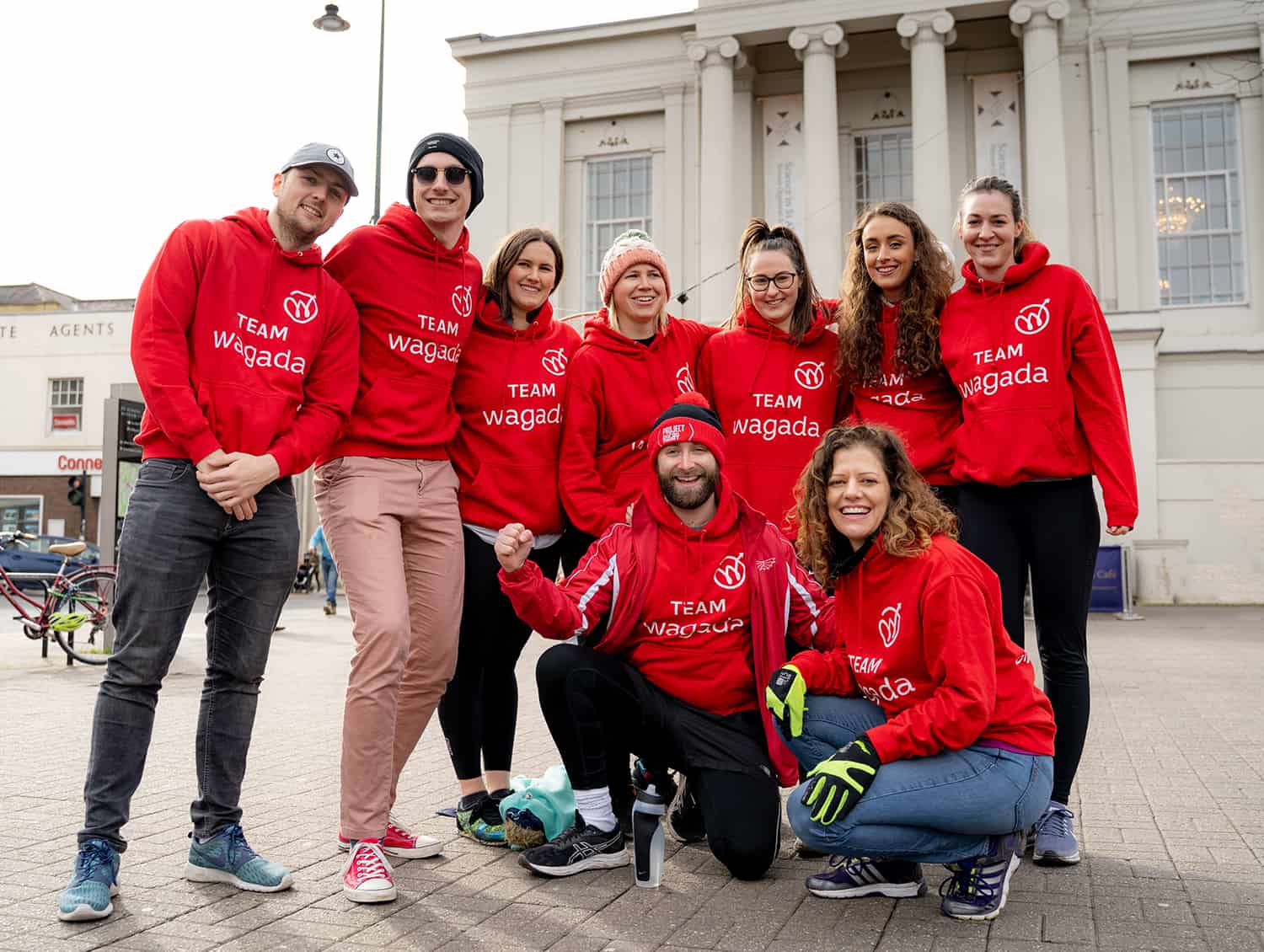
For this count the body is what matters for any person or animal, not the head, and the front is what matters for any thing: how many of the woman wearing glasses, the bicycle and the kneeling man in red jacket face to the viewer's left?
1

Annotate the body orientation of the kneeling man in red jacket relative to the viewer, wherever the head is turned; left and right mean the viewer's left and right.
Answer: facing the viewer

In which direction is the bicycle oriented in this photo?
to the viewer's left

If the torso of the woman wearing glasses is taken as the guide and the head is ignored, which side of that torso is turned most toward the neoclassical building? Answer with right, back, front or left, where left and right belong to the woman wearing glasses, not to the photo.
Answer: back

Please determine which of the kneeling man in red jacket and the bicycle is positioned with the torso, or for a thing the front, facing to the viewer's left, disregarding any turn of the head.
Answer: the bicycle

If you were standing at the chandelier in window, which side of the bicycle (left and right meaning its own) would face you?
back

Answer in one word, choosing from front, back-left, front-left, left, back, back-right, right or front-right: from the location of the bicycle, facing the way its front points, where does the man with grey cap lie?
left

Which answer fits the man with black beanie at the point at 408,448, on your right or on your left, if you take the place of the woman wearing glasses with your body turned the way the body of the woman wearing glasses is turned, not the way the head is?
on your right

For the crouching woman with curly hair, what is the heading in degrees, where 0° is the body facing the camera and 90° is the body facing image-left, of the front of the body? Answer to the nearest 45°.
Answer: approximately 45°

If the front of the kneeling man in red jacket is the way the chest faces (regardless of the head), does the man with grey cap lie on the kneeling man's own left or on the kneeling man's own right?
on the kneeling man's own right

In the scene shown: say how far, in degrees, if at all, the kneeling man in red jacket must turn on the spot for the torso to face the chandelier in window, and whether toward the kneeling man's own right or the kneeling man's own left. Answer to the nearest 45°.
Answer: approximately 135° to the kneeling man's own left

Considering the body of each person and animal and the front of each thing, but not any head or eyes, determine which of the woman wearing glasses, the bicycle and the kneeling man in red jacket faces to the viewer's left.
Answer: the bicycle

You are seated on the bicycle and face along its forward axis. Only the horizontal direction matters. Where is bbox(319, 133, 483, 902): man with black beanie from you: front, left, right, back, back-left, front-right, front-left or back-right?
left
